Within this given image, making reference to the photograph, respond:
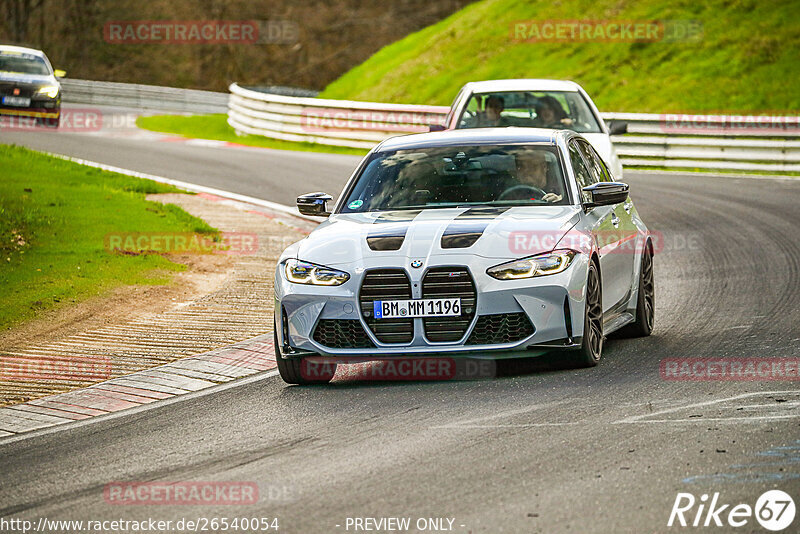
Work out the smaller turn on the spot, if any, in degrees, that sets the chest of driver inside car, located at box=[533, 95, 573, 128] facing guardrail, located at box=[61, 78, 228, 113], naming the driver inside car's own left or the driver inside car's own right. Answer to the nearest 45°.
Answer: approximately 135° to the driver inside car's own right

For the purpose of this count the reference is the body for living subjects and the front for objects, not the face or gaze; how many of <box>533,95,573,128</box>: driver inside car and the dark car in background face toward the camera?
2

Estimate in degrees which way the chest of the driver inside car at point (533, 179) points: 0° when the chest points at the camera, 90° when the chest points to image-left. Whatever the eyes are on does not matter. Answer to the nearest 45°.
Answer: approximately 0°

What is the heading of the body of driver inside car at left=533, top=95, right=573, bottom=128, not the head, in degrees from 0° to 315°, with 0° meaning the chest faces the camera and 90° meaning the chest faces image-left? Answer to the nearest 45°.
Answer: approximately 0°

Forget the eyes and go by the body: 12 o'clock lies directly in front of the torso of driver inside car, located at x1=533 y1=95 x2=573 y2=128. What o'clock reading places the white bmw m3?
The white bmw m3 is roughly at 12 o'clock from the driver inside car.

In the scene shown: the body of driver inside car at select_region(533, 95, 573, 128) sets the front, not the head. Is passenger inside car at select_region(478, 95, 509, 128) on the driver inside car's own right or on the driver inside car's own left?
on the driver inside car's own right

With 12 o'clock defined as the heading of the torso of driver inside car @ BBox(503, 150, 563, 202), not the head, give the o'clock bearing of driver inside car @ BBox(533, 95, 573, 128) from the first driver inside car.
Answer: The driver inside car @ BBox(533, 95, 573, 128) is roughly at 6 o'clock from the driver inside car @ BBox(503, 150, 563, 202).

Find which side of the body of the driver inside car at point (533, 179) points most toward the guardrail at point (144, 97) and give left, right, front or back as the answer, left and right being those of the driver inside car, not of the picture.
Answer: back

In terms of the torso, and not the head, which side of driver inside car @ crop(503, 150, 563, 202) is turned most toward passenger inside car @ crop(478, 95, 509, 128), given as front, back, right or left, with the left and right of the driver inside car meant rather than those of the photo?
back

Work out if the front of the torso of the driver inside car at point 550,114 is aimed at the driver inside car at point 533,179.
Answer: yes

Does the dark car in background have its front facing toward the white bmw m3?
yes
